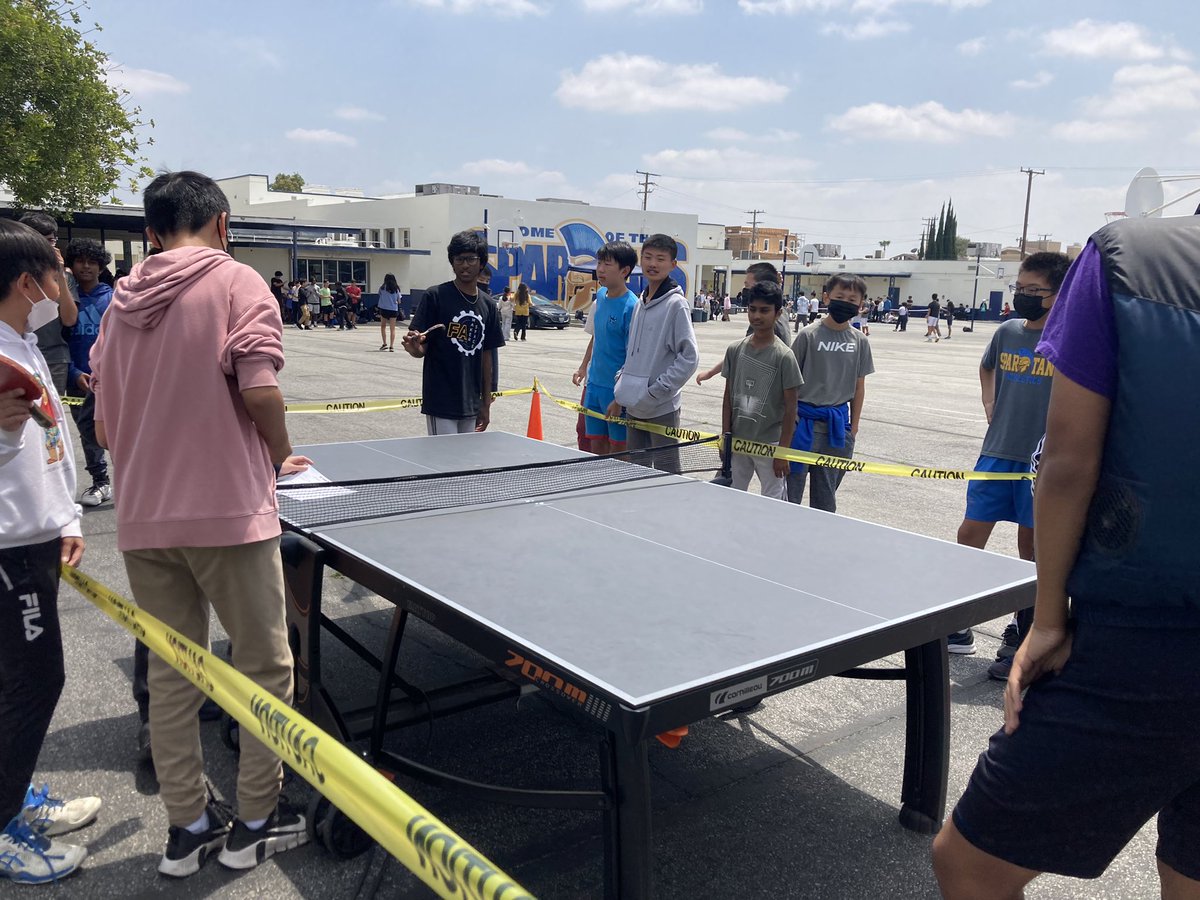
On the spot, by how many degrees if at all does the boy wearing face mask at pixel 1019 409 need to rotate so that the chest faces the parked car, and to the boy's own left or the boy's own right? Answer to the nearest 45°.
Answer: approximately 135° to the boy's own right

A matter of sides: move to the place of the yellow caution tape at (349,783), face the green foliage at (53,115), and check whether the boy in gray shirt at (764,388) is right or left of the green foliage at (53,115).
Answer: right

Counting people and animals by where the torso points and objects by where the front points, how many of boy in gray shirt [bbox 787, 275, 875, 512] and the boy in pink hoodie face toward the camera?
1

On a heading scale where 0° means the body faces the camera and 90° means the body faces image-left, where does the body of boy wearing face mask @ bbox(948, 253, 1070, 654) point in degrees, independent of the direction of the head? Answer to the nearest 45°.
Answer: approximately 0°

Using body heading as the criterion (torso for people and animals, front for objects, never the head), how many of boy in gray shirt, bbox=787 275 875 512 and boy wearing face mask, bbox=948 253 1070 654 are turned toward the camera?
2

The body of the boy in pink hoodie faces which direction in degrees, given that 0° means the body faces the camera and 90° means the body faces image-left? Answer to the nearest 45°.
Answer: approximately 225°

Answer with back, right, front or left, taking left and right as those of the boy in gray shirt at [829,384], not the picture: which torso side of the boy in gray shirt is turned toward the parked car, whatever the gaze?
back

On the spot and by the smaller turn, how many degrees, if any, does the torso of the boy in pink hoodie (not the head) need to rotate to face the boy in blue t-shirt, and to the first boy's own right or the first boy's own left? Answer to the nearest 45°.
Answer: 0° — they already face them

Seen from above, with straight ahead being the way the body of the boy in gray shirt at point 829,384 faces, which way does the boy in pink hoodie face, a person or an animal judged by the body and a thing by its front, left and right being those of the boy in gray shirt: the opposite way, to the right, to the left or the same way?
the opposite way

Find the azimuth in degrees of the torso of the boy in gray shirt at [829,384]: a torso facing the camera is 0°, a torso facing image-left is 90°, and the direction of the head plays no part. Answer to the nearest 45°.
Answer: approximately 0°

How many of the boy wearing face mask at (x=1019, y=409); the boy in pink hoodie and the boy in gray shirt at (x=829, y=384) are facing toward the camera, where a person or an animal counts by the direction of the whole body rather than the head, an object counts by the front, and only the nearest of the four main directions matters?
2
